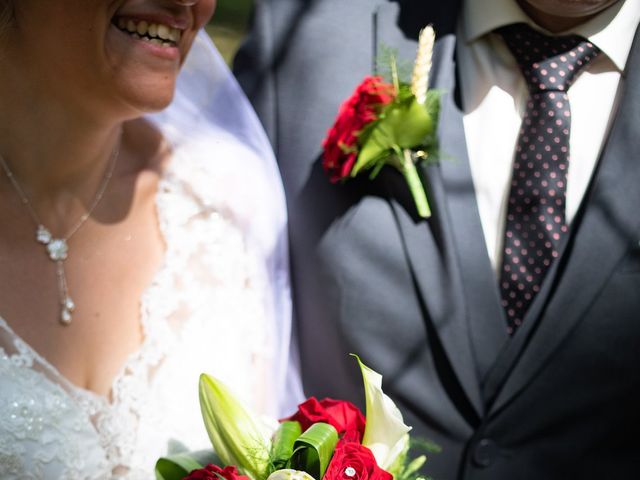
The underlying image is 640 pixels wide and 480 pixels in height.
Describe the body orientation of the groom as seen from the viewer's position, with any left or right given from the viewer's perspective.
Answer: facing the viewer

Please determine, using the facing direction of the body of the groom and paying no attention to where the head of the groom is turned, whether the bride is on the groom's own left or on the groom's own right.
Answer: on the groom's own right

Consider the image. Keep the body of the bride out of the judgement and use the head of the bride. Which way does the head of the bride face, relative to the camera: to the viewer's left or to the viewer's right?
to the viewer's right
